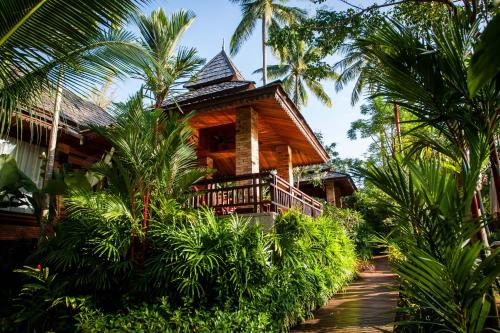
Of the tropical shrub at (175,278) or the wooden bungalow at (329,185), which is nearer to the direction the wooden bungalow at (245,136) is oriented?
the tropical shrub

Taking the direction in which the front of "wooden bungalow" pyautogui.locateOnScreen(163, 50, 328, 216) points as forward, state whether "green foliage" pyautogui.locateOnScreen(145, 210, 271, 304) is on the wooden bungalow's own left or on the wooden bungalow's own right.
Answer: on the wooden bungalow's own right

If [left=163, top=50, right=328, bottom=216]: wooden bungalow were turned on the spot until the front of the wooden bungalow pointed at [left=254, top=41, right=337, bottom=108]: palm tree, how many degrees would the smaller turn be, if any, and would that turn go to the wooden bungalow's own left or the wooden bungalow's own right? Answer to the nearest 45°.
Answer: approximately 135° to the wooden bungalow's own left

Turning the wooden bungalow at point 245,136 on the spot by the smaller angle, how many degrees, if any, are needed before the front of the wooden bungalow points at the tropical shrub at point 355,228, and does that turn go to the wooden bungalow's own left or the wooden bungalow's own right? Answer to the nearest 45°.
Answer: approximately 90° to the wooden bungalow's own left

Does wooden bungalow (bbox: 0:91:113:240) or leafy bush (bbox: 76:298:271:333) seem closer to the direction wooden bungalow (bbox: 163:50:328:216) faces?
the leafy bush

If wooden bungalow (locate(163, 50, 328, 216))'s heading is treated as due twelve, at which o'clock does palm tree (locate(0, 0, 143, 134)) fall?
The palm tree is roughly at 2 o'clock from the wooden bungalow.

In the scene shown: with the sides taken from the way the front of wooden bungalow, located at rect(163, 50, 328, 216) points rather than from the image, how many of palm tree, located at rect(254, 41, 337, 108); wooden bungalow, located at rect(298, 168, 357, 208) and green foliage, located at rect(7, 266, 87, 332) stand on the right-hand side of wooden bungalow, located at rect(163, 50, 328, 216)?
1

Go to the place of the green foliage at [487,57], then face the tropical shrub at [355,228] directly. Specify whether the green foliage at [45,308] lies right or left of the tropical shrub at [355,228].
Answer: left

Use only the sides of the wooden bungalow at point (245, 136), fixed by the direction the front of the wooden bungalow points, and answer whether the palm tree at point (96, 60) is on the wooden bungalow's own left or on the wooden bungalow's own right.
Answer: on the wooden bungalow's own right

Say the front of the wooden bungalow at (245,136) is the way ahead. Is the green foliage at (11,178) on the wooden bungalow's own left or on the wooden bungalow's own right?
on the wooden bungalow's own right

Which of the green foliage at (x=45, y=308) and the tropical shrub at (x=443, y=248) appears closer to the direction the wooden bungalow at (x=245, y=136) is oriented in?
the tropical shrub

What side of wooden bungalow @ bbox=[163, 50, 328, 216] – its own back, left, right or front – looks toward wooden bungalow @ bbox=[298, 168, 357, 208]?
left

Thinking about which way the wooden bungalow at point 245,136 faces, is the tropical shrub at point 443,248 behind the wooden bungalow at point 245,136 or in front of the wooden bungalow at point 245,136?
in front
